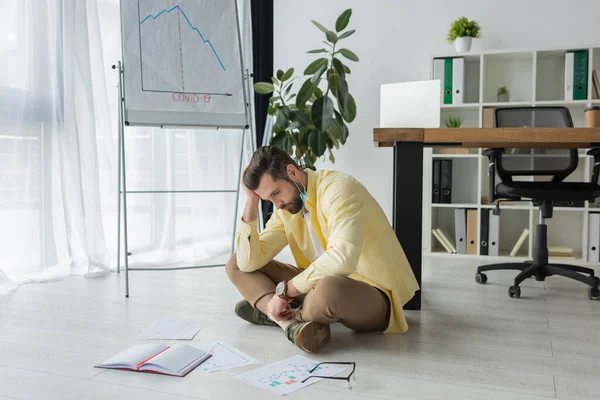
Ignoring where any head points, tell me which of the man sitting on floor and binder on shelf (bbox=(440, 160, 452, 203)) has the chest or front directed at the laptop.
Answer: the binder on shelf

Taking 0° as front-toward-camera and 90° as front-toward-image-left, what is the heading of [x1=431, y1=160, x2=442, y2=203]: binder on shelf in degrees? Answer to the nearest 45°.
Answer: approximately 0°

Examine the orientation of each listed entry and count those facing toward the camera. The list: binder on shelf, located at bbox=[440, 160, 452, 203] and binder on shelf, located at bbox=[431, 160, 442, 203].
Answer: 2

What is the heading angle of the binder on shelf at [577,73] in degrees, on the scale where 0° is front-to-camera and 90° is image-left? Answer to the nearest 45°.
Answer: approximately 0°
